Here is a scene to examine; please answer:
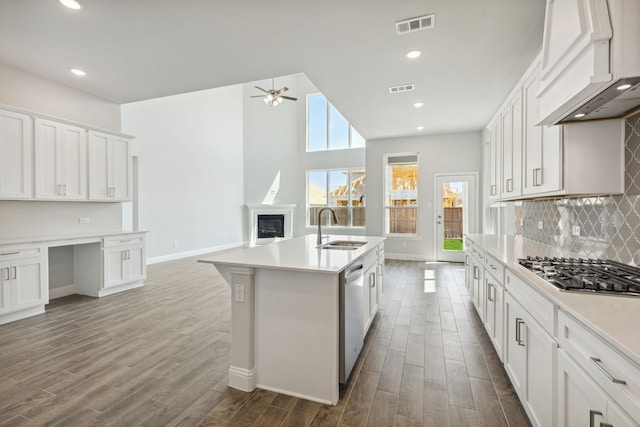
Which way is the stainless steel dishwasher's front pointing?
to the viewer's right

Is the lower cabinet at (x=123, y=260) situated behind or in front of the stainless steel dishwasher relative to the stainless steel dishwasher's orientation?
behind

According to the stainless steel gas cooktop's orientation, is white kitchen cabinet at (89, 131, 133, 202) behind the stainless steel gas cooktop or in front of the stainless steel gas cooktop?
in front

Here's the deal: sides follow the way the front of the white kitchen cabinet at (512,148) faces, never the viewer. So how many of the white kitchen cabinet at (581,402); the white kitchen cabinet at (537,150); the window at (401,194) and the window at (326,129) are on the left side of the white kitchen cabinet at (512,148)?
2

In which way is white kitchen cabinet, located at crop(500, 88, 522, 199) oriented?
to the viewer's left

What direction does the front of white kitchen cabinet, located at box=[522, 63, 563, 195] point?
to the viewer's left

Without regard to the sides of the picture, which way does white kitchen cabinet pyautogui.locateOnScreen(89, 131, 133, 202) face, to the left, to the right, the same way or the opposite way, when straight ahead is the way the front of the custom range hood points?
the opposite way

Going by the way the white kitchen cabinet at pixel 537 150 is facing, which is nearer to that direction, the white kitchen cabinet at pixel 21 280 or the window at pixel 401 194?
the white kitchen cabinet

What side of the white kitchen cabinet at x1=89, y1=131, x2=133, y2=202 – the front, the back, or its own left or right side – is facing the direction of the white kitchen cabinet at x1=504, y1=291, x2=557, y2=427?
front

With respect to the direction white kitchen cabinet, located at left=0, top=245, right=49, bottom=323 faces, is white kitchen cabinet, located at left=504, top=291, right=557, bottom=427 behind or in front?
in front

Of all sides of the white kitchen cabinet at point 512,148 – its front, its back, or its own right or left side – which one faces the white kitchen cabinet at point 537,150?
left

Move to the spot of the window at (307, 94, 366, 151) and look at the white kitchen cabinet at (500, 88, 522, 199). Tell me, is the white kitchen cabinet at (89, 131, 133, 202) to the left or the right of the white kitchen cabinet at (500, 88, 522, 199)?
right

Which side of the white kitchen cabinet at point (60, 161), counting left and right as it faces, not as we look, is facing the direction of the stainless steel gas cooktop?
front

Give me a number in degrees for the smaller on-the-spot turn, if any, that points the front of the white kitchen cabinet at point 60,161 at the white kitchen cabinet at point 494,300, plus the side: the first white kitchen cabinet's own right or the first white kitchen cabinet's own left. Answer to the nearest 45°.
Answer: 0° — it already faces it

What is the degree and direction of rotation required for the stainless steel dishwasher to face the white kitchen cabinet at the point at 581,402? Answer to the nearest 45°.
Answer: approximately 45° to its right

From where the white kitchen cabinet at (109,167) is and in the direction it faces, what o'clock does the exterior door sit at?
The exterior door is roughly at 11 o'clock from the white kitchen cabinet.
